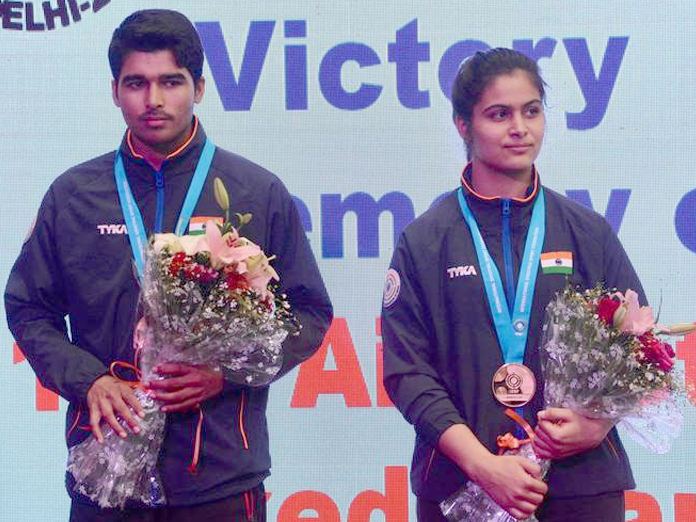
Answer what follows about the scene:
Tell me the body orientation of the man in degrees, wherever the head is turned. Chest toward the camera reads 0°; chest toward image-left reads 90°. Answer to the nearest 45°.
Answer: approximately 0°

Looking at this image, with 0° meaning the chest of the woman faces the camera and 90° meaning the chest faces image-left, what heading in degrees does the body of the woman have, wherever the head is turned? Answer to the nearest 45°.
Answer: approximately 0°

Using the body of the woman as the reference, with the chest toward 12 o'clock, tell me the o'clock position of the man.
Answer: The man is roughly at 3 o'clock from the woman.

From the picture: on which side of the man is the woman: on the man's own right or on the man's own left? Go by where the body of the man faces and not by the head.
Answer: on the man's own left

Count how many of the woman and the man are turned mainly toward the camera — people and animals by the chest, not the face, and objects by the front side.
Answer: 2
